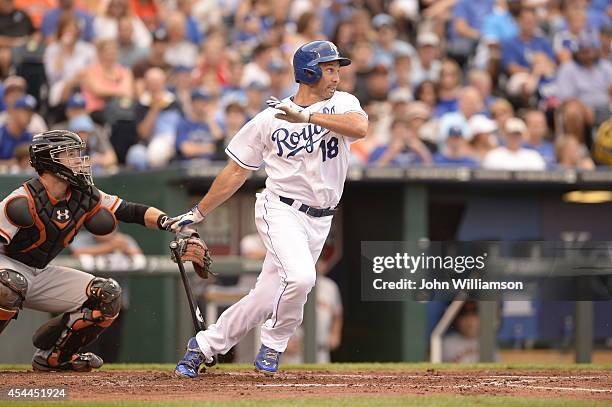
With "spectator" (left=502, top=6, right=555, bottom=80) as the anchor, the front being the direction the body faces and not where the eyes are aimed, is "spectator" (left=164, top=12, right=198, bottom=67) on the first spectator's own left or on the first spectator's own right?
on the first spectator's own right

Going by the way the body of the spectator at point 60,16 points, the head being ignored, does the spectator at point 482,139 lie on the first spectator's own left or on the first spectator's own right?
on the first spectator's own left

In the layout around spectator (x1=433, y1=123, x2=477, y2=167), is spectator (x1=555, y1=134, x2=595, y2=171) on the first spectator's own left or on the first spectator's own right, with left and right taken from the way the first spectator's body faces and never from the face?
on the first spectator's own left

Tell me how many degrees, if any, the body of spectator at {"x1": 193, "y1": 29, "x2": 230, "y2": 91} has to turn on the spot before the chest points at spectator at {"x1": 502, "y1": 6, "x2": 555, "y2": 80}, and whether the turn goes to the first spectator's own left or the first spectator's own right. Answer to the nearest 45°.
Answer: approximately 90° to the first spectator's own left
